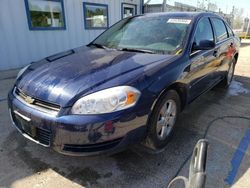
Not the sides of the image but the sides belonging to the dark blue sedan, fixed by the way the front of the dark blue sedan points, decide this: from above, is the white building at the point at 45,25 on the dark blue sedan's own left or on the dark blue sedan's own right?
on the dark blue sedan's own right

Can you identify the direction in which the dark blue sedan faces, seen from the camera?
facing the viewer and to the left of the viewer
